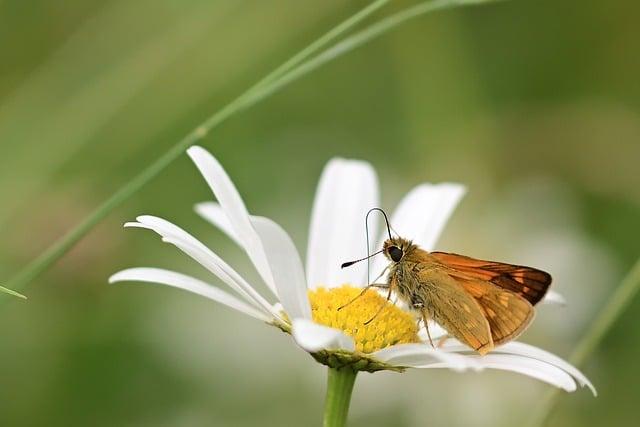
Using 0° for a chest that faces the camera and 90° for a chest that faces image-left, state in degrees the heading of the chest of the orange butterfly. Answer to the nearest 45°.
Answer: approximately 90°
